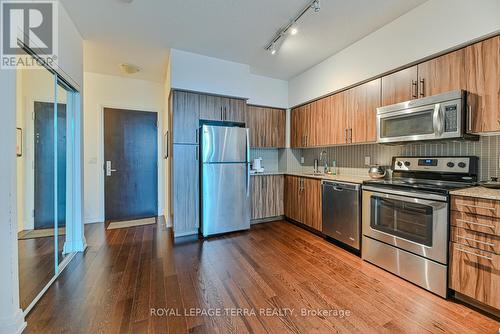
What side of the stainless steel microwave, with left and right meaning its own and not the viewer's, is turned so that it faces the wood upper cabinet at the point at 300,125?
right

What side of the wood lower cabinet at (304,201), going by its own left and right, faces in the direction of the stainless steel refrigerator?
front

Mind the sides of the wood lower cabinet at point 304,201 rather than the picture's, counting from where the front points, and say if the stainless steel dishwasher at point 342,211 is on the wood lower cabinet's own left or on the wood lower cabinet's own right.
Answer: on the wood lower cabinet's own left

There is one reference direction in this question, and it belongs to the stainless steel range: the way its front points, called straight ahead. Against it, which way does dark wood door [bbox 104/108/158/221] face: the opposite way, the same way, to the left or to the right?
to the left

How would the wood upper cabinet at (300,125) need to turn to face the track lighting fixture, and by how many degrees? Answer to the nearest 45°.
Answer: approximately 45° to its left

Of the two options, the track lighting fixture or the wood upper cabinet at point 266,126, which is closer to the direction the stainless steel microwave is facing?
the track lighting fixture

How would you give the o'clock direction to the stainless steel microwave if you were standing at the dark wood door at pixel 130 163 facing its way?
The stainless steel microwave is roughly at 11 o'clock from the dark wood door.

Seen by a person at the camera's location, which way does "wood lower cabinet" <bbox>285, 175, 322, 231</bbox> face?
facing the viewer and to the left of the viewer

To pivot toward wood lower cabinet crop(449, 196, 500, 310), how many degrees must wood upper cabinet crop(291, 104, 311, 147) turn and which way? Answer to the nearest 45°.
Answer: approximately 90° to its left

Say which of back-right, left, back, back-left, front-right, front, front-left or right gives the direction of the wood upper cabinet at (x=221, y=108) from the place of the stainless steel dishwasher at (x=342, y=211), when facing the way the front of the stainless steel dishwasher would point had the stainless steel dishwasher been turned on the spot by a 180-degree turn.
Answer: back-left
